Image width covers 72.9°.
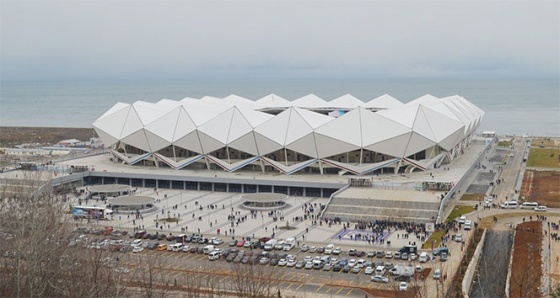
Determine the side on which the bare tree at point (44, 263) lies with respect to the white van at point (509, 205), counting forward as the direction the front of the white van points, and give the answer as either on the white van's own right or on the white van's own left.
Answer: on the white van's own left

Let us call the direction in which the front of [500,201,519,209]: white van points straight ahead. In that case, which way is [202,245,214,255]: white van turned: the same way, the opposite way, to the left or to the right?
to the left

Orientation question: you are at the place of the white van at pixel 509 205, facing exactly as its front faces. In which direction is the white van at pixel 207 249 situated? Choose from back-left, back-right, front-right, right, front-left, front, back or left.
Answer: front-left

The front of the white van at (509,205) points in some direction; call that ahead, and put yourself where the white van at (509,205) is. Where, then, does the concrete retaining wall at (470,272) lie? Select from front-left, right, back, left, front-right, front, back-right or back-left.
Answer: left

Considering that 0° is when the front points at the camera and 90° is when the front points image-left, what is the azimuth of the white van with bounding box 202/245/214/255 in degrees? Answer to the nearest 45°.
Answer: approximately 45°

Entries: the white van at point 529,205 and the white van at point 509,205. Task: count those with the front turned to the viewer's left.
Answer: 2

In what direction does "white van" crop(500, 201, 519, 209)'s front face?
to the viewer's left

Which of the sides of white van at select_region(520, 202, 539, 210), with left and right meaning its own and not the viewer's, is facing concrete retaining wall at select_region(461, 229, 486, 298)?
left

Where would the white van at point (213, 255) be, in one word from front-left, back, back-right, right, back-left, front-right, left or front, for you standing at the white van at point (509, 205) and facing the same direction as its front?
front-left

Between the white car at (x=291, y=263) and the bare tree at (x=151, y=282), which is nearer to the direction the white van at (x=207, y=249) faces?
the bare tree

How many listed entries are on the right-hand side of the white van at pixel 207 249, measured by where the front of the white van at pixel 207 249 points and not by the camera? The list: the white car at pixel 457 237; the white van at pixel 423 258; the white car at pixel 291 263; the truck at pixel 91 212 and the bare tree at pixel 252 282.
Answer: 1

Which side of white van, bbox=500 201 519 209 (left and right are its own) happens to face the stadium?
front

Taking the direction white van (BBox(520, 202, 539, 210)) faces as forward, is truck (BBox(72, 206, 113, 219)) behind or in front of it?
in front

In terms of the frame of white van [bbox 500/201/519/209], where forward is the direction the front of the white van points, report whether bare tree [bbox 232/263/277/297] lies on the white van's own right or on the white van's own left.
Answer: on the white van's own left

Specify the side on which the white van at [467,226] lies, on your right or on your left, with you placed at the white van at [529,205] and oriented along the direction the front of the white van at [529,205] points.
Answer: on your left

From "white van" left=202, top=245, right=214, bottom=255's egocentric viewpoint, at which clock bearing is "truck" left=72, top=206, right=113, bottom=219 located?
The truck is roughly at 3 o'clock from the white van.

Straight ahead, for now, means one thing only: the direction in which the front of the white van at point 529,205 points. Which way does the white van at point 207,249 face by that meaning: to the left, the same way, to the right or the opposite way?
to the left
